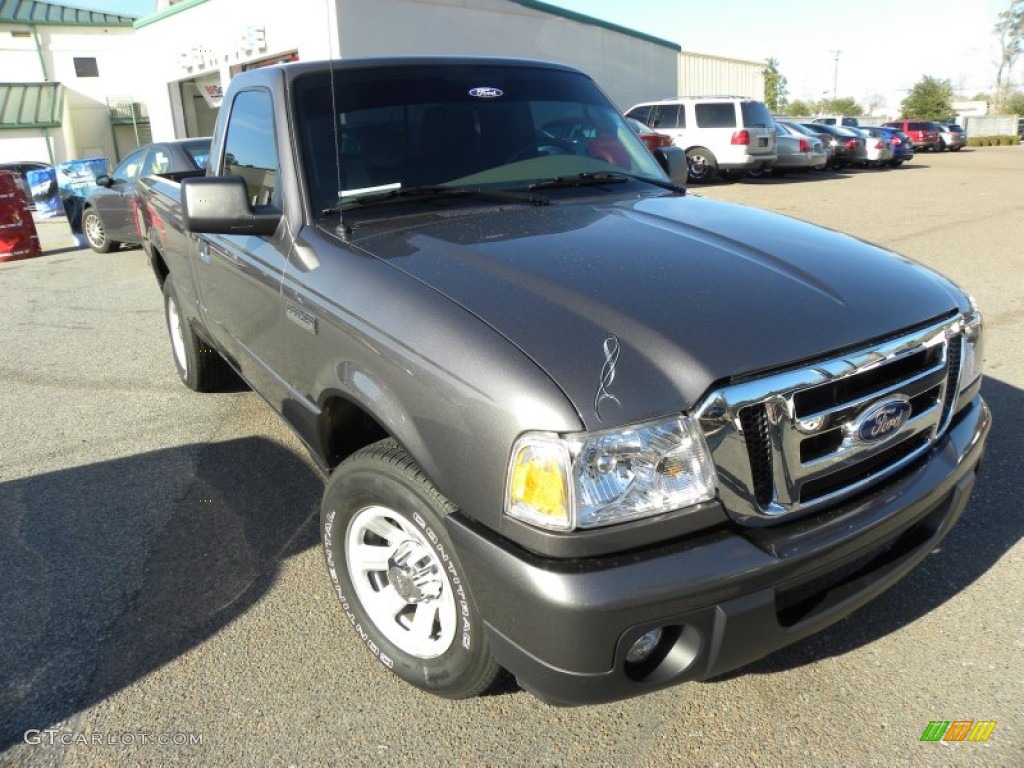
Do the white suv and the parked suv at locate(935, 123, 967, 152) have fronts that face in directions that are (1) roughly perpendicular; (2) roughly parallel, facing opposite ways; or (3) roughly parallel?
roughly parallel

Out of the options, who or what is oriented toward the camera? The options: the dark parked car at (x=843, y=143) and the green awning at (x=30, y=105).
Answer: the green awning

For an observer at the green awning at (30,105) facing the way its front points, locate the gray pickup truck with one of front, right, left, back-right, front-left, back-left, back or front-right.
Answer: front

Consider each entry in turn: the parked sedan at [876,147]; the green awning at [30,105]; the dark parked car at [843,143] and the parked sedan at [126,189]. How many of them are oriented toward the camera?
1

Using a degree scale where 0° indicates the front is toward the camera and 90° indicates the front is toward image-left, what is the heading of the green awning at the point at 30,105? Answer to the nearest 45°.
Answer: approximately 0°

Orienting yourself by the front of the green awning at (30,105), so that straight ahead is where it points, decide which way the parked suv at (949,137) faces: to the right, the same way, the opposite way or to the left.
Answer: the opposite way

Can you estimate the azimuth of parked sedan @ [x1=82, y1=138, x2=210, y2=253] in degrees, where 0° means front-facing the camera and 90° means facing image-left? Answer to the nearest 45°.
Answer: approximately 135°

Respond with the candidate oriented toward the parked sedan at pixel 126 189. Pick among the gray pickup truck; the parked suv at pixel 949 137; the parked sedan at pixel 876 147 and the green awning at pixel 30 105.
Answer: the green awning

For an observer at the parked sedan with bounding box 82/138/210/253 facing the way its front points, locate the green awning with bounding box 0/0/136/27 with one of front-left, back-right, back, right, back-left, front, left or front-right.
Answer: front-right

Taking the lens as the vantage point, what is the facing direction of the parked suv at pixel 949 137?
facing away from the viewer and to the left of the viewer

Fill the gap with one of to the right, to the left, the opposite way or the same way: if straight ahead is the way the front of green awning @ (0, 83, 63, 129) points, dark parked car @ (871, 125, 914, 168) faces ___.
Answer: the opposite way

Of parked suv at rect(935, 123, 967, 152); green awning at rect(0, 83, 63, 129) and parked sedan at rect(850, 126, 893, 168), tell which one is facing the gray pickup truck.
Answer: the green awning

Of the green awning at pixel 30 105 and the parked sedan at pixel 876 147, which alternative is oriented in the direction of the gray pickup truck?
the green awning

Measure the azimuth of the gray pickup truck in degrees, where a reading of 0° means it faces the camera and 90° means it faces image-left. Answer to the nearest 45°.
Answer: approximately 315°

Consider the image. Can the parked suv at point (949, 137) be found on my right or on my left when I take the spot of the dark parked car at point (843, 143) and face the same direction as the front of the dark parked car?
on my right

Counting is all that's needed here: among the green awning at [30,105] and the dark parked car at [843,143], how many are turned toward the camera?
1
